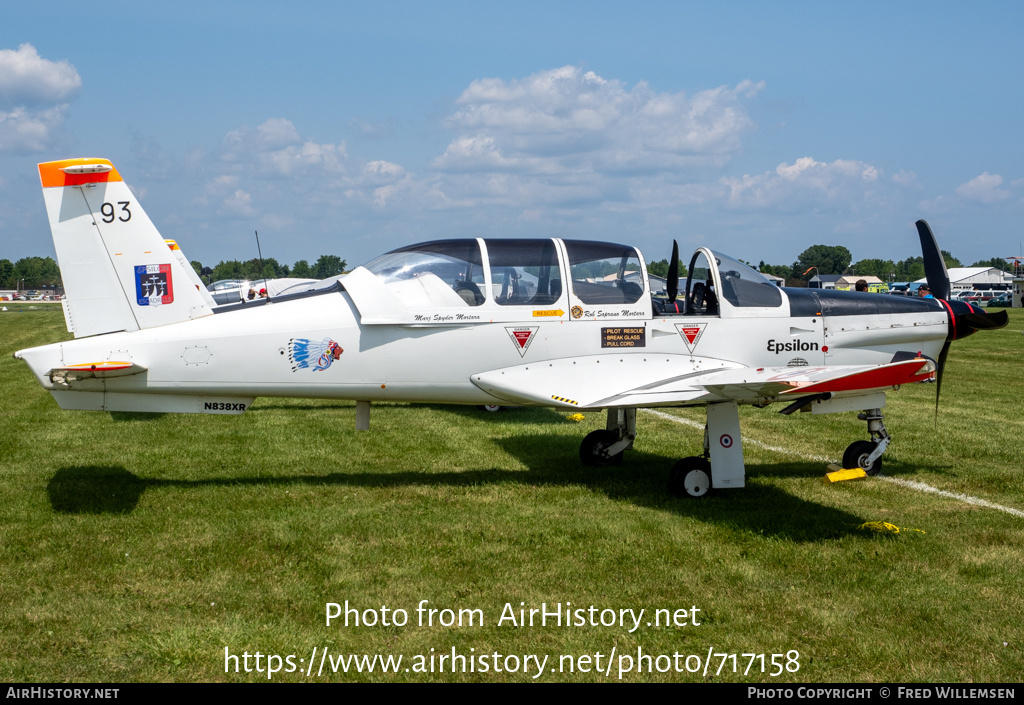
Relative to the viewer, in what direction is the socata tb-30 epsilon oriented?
to the viewer's right
